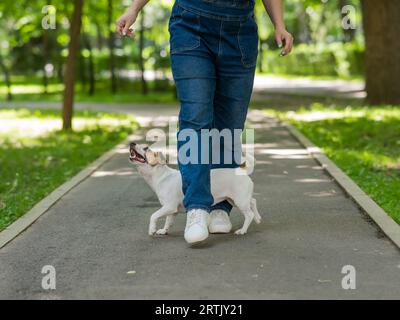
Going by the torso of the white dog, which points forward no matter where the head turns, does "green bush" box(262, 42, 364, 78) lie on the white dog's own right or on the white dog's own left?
on the white dog's own right

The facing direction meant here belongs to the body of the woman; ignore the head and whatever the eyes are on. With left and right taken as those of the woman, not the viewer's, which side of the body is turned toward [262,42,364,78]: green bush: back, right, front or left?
back

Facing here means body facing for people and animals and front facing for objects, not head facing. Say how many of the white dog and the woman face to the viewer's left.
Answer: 1

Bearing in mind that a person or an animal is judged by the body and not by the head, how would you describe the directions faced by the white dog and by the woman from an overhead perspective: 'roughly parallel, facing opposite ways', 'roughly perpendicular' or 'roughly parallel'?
roughly perpendicular

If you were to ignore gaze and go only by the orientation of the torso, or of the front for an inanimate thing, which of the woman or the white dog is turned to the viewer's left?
the white dog

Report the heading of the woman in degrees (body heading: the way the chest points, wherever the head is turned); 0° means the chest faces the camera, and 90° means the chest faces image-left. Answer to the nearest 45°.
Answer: approximately 0°

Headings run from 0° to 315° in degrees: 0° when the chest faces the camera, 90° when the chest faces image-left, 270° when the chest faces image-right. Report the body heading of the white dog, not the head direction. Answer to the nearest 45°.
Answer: approximately 90°
